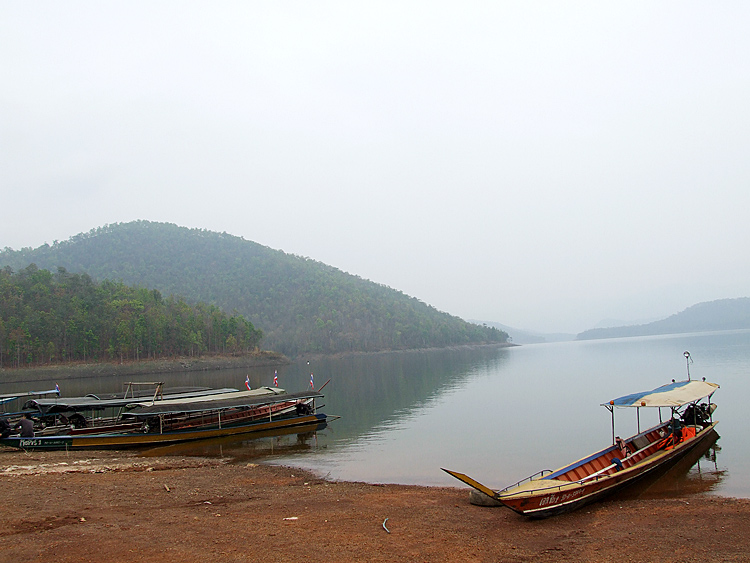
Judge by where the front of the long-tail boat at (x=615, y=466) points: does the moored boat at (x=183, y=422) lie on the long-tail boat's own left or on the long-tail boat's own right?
on the long-tail boat's own right

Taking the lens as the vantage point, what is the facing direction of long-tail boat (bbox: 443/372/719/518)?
facing the viewer and to the left of the viewer
